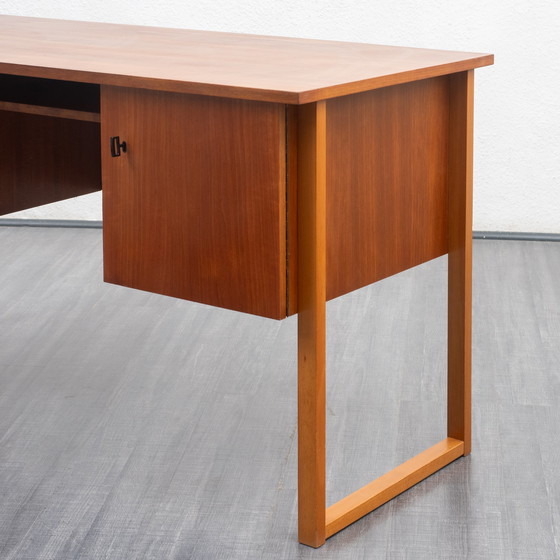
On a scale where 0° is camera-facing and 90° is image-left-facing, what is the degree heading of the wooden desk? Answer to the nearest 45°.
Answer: approximately 45°
